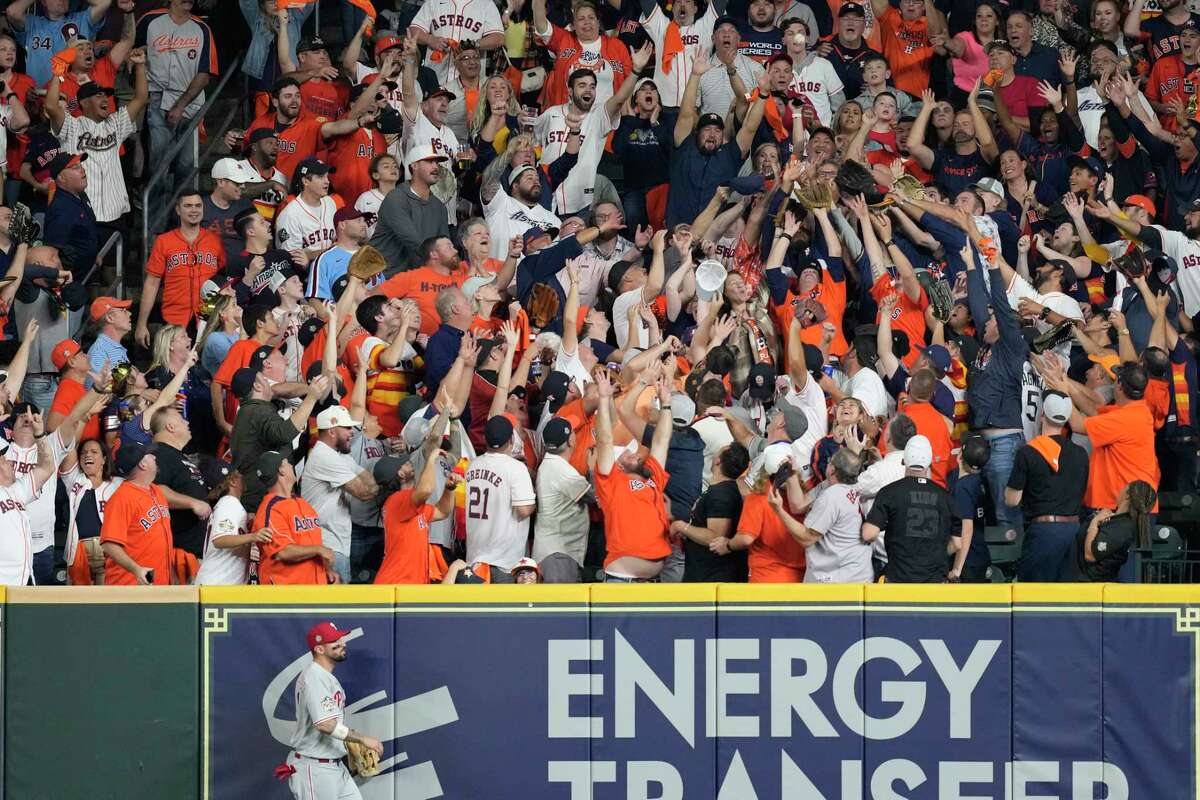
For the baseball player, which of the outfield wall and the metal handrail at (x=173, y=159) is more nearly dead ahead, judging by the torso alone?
the outfield wall

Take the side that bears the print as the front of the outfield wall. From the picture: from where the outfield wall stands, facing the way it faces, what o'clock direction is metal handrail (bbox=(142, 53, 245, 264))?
The metal handrail is roughly at 5 o'clock from the outfield wall.

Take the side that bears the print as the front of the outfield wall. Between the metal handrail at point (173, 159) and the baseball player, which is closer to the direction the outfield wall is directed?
the baseball player

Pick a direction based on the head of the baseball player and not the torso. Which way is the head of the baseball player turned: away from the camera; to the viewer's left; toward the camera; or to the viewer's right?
to the viewer's right

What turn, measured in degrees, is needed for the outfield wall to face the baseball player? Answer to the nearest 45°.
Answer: approximately 90° to its right

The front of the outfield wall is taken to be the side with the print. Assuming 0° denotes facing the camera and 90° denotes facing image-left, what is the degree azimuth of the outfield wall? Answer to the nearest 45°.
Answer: approximately 0°
